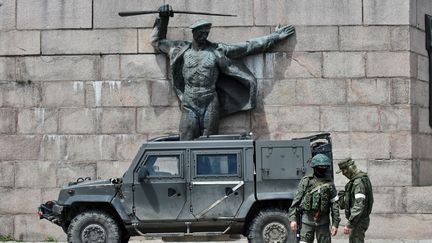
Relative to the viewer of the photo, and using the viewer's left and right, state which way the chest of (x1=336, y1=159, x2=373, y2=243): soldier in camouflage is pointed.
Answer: facing to the left of the viewer

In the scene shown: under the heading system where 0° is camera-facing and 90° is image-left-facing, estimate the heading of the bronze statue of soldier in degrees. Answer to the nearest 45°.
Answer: approximately 0°

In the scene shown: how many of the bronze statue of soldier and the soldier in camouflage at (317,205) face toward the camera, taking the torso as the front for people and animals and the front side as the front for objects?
2

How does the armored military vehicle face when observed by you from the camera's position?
facing to the left of the viewer

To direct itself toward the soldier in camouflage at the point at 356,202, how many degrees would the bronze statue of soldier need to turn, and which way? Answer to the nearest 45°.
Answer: approximately 45° to its left

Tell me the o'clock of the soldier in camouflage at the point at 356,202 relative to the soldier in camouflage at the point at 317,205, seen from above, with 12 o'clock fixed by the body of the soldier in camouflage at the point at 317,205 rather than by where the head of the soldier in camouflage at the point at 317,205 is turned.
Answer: the soldier in camouflage at the point at 356,202 is roughly at 8 o'clock from the soldier in camouflage at the point at 317,205.

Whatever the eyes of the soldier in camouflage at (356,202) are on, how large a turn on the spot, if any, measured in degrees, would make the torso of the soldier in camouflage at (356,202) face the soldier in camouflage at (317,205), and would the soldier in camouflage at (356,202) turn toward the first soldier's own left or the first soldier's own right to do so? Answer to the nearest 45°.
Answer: approximately 45° to the first soldier's own left

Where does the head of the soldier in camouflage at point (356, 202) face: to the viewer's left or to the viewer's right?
to the viewer's left

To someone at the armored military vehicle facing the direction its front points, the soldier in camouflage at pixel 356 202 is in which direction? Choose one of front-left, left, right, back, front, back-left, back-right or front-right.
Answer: back-left

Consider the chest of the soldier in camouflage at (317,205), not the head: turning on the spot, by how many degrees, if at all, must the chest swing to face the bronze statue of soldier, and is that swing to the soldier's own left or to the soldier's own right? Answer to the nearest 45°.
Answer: approximately 135° to the soldier's own right
